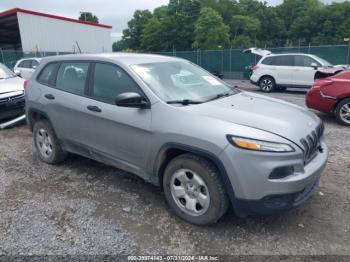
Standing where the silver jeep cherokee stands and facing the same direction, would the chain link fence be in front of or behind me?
behind

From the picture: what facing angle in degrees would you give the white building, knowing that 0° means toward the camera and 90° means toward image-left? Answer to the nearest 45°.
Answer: approximately 45°

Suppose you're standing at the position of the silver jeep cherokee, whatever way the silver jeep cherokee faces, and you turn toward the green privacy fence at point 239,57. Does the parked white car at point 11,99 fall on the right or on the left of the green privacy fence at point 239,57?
left

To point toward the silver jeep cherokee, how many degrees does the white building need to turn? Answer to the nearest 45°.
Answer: approximately 45° to its left

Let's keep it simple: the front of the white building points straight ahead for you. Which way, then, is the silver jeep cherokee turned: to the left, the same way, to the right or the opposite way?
to the left

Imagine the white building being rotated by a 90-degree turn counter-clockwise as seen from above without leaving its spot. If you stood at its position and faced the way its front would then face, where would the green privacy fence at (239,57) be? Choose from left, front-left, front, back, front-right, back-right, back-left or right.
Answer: front

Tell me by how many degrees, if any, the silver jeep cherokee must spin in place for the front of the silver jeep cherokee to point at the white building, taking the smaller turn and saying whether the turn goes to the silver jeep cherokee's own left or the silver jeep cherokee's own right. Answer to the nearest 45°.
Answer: approximately 180°

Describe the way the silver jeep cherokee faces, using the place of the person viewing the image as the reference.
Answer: facing the viewer and to the right of the viewer

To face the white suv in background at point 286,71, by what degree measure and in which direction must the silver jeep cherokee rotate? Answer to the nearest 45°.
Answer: approximately 90° to its left

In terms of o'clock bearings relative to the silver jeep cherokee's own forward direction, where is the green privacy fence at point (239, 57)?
The green privacy fence is roughly at 8 o'clock from the silver jeep cherokee.

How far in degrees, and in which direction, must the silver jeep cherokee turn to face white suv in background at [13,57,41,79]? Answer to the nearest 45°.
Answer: approximately 180°

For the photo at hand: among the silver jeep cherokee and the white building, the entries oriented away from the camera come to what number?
0

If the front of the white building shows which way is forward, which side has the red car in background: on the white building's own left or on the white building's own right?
on the white building's own left
